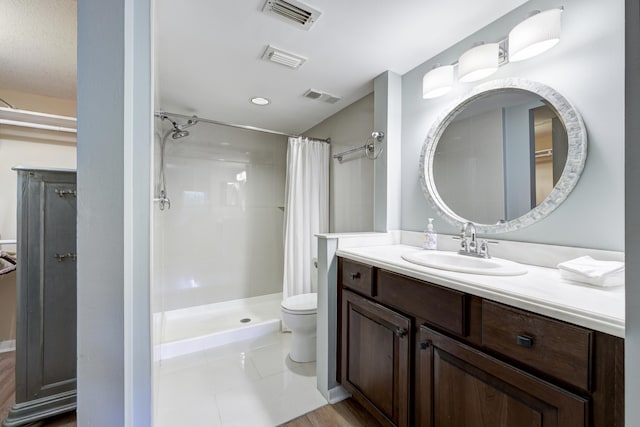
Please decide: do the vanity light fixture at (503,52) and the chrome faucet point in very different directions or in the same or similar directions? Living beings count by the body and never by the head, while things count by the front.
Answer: same or similar directions

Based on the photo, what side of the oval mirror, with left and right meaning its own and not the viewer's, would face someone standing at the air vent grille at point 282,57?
front

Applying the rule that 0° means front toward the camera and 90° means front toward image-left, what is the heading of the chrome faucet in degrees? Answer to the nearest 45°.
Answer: approximately 45°

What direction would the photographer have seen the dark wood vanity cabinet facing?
facing the viewer and to the left of the viewer

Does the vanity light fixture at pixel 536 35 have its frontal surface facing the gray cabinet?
yes

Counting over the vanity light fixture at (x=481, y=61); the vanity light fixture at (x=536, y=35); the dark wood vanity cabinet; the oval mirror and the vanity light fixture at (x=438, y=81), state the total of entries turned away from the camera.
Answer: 0

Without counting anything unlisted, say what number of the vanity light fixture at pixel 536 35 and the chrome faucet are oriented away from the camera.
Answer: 0

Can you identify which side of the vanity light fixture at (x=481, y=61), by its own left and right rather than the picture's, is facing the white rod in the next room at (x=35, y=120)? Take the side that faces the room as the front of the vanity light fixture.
front

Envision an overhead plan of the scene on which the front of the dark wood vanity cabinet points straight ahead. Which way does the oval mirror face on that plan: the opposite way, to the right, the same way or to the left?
the same way

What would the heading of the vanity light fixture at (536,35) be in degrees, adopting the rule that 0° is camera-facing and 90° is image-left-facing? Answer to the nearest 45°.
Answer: approximately 45°

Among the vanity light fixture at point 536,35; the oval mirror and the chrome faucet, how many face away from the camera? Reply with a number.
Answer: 0

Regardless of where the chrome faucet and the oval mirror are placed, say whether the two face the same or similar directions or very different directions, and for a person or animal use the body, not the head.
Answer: same or similar directions

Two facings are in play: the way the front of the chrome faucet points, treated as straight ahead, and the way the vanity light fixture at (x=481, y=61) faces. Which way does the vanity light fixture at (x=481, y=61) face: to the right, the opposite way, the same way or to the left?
the same way

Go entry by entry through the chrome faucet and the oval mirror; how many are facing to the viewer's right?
0
